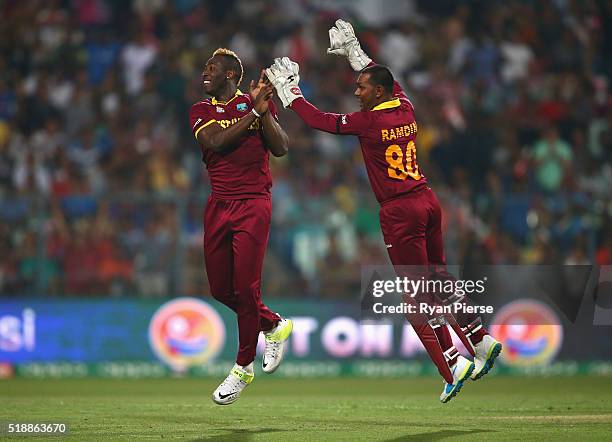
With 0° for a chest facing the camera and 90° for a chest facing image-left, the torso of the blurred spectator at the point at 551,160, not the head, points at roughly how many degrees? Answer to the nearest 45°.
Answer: approximately 0°
